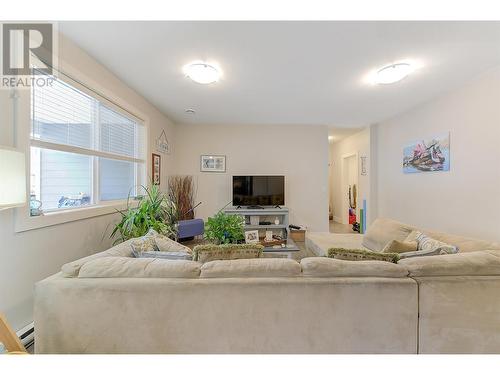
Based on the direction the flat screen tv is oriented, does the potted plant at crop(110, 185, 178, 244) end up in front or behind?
in front

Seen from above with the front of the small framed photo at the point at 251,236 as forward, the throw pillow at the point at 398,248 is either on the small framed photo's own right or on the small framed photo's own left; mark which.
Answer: on the small framed photo's own left

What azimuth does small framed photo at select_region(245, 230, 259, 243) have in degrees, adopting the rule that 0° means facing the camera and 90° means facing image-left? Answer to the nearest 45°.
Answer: approximately 0°

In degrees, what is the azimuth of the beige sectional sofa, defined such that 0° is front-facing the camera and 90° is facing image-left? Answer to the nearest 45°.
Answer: approximately 180°

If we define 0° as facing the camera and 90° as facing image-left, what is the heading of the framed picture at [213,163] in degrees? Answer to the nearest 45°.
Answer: approximately 0°

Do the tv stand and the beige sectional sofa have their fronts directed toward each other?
yes
